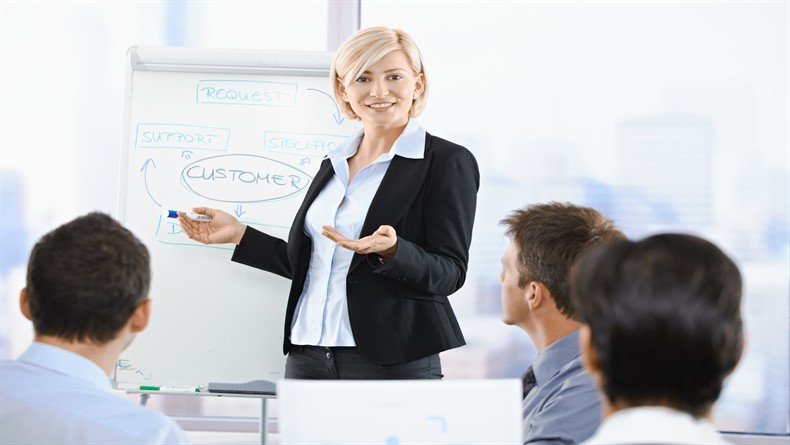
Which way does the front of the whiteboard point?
toward the camera

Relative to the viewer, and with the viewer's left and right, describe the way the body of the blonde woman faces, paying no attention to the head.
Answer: facing the viewer and to the left of the viewer

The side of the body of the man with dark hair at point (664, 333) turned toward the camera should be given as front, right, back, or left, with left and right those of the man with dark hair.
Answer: back

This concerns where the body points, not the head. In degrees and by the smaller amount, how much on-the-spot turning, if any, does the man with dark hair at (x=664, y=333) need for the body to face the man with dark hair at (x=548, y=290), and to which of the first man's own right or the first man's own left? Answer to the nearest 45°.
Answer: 0° — they already face them

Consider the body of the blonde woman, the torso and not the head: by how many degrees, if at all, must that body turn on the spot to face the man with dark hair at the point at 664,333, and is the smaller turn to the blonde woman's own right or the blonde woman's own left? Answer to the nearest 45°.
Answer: approximately 45° to the blonde woman's own left

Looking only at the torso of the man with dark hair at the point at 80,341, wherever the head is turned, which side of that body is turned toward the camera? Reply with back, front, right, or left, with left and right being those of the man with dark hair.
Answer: back

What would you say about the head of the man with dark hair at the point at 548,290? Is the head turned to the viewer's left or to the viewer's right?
to the viewer's left

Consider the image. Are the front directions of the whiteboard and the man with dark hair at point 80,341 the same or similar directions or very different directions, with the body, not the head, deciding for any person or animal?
very different directions
